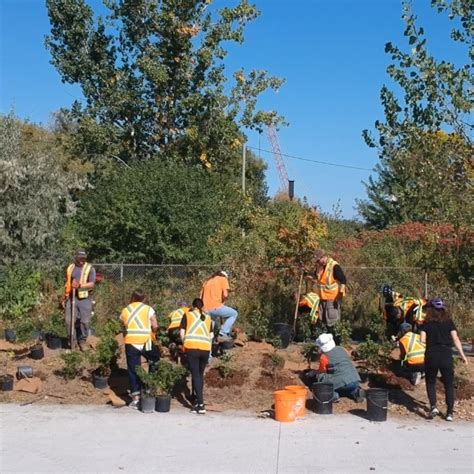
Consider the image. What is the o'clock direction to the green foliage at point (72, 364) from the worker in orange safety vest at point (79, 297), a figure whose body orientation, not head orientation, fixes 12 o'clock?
The green foliage is roughly at 12 o'clock from the worker in orange safety vest.

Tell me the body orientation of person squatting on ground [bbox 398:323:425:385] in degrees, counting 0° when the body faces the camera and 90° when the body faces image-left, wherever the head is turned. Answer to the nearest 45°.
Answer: approximately 135°

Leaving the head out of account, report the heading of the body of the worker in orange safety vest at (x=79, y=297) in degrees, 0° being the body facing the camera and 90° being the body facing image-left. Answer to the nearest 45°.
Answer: approximately 0°

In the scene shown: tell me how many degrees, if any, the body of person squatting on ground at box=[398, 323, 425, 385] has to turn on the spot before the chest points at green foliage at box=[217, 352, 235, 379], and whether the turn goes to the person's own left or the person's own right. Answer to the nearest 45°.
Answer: approximately 45° to the person's own left

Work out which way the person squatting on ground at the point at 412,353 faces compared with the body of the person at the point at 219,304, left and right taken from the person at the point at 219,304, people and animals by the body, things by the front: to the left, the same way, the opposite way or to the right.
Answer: to the left
